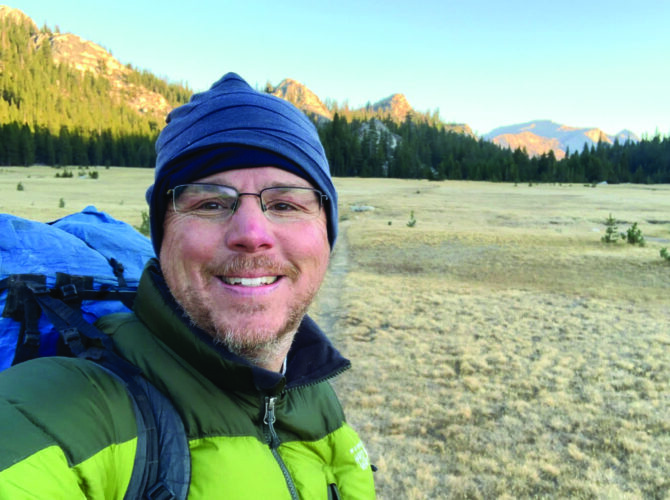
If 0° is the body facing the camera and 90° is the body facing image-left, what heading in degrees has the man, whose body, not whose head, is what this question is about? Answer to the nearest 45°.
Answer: approximately 315°
